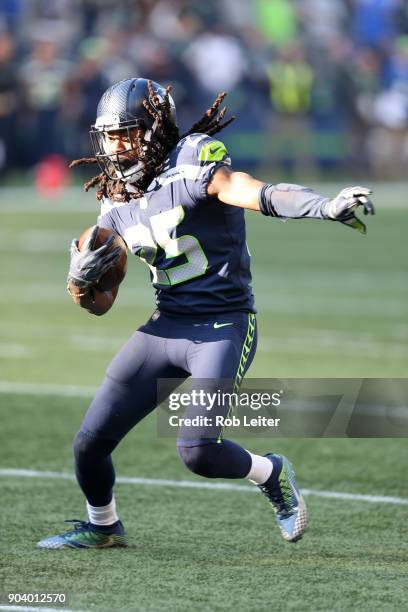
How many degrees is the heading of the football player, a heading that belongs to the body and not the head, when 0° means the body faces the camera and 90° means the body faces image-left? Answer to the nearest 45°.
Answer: approximately 45°
